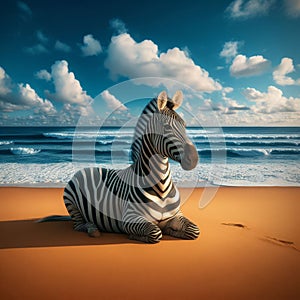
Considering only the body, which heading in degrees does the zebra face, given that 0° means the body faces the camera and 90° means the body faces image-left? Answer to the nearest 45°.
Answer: approximately 315°

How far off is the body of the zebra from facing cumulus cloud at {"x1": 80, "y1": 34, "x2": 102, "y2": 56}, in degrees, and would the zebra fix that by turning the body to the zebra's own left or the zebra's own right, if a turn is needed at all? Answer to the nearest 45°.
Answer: approximately 135° to the zebra's own left

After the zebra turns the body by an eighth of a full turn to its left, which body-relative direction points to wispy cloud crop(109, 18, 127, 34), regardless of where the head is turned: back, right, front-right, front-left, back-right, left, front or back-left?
left

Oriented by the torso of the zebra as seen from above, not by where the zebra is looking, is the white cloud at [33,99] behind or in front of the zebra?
behind

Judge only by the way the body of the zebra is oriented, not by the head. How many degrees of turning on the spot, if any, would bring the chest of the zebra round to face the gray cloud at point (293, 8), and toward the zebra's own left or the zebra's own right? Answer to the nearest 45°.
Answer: approximately 90° to the zebra's own left

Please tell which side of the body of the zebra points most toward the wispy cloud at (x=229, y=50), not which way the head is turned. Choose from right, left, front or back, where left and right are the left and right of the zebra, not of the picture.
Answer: left

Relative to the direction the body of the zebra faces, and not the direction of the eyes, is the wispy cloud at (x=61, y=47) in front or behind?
behind

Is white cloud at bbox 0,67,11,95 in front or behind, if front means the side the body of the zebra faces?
behind
